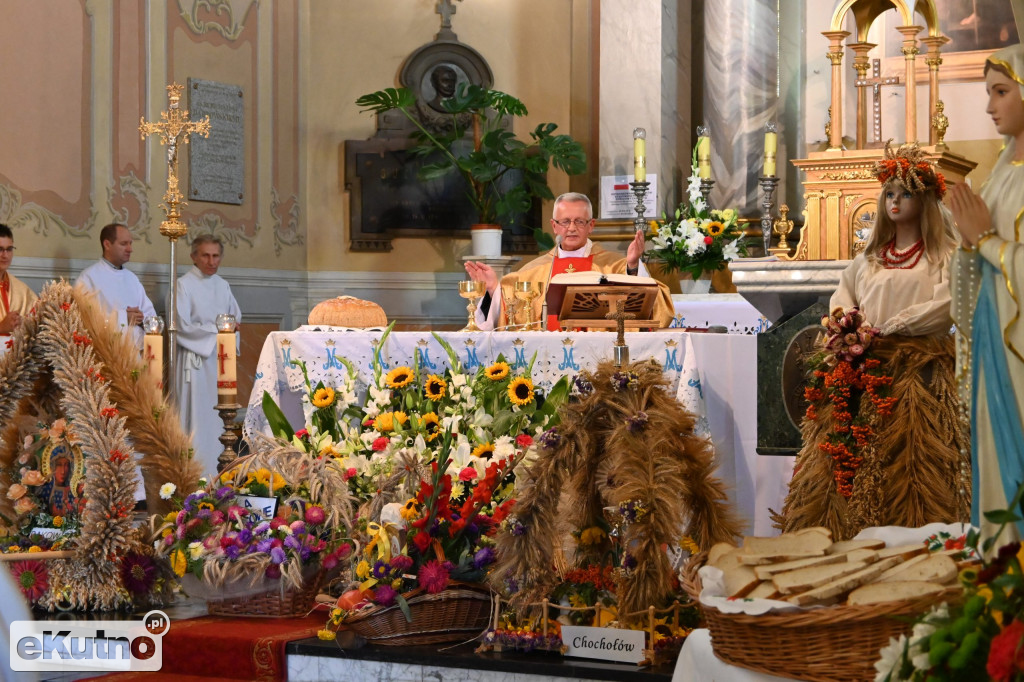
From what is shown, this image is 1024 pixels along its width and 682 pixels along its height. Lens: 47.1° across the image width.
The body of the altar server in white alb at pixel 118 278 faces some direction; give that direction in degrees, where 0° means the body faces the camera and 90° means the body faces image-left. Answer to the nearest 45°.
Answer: approximately 315°

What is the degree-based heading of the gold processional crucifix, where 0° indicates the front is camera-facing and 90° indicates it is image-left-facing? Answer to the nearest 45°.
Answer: approximately 0°

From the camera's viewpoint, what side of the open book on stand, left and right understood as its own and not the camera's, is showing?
back

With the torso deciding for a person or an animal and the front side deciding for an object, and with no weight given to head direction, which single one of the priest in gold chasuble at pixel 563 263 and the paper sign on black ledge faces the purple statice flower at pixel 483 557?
the priest in gold chasuble

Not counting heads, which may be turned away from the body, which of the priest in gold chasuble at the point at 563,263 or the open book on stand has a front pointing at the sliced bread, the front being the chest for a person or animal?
the priest in gold chasuble

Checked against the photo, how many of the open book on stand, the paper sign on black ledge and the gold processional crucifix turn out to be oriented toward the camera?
2

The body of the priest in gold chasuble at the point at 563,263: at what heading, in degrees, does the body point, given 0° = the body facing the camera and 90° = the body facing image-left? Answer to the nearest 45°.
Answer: approximately 0°

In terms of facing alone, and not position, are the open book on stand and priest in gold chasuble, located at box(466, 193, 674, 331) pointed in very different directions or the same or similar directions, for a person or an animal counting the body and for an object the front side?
very different directions

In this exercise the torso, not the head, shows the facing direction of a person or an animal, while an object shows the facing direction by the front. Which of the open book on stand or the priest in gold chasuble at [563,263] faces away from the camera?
the open book on stand
